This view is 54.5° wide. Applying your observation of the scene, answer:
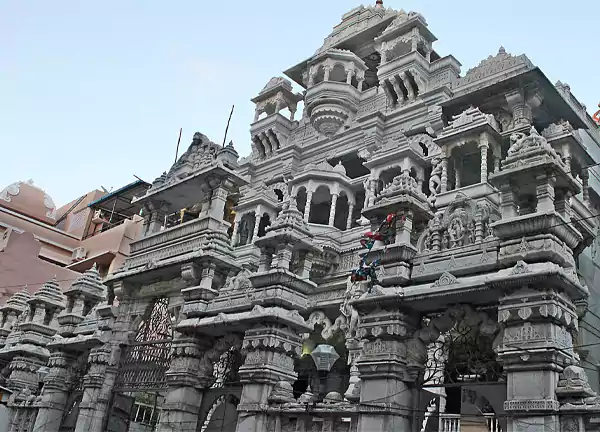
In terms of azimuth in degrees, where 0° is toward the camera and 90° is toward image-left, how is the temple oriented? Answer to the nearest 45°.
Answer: approximately 45°

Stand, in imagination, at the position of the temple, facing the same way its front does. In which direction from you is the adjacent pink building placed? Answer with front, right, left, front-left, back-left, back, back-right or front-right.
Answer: right
